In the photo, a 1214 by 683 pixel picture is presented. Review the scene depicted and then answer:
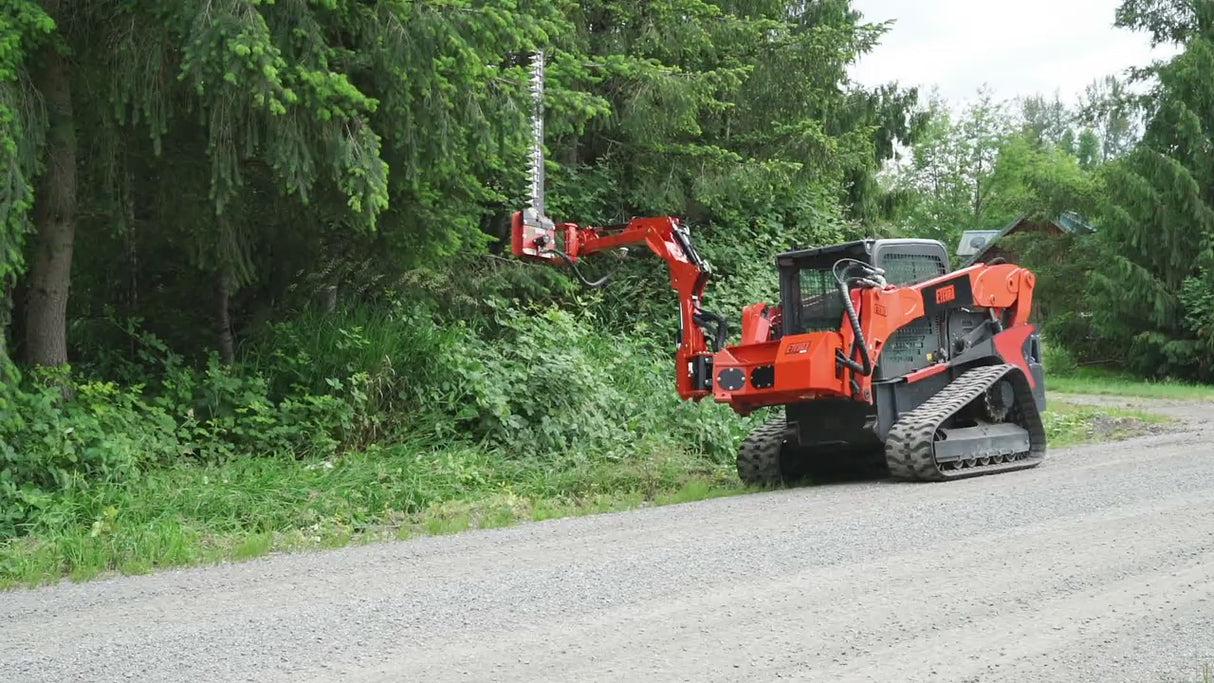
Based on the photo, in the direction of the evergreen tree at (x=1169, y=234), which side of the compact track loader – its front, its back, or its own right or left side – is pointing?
back

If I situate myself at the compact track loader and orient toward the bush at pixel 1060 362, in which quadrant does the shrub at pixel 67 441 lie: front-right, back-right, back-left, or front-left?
back-left

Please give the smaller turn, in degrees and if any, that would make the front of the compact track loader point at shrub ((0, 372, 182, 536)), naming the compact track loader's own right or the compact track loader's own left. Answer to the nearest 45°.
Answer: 0° — it already faces it

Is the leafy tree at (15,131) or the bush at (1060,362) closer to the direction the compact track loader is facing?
the leafy tree

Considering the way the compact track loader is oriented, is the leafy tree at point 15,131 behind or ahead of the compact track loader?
ahead

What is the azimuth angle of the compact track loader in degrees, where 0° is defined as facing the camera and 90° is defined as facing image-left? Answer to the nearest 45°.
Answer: approximately 45°

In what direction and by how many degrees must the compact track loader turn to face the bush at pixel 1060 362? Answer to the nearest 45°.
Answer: approximately 135° to its right
